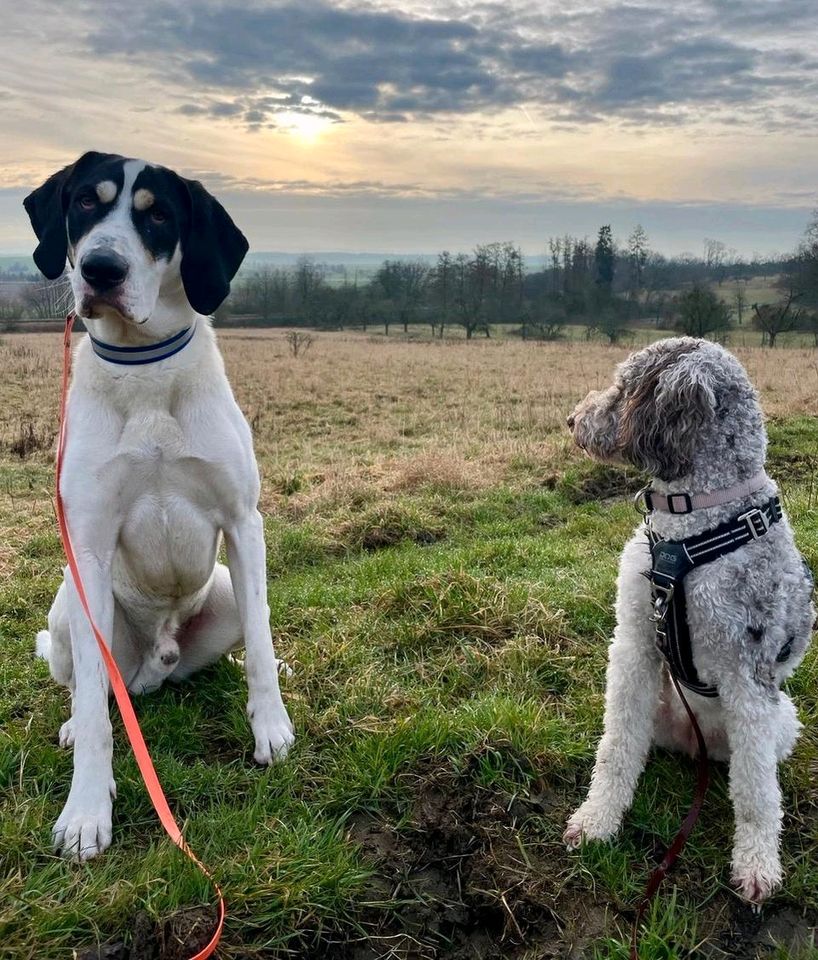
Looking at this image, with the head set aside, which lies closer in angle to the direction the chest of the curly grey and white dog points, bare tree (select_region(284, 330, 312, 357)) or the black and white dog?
the black and white dog

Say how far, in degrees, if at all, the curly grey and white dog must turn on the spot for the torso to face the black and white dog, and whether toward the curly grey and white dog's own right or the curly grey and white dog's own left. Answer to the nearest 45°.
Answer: approximately 45° to the curly grey and white dog's own right

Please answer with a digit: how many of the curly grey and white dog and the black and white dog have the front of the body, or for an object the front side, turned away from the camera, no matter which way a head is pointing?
0

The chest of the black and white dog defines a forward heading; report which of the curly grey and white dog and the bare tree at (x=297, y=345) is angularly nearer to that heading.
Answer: the curly grey and white dog

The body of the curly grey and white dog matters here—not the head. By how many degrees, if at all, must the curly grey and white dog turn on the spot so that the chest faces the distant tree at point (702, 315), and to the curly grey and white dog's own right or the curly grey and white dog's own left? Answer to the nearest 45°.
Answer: approximately 135° to the curly grey and white dog's own right

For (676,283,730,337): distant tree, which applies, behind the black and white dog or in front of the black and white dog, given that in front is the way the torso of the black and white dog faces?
behind

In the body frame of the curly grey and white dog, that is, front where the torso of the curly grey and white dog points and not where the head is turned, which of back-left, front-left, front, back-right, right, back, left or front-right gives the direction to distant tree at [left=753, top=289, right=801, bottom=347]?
back-right

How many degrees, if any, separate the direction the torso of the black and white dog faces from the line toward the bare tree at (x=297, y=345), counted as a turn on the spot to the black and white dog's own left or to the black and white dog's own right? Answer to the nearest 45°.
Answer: approximately 180°

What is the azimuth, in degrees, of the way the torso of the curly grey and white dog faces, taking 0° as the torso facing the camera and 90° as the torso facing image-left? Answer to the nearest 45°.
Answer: approximately 45°

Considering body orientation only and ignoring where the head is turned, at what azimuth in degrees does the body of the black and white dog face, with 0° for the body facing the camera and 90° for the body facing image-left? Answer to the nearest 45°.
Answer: approximately 0°

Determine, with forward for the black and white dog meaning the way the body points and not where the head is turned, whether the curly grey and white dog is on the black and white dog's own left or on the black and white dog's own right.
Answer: on the black and white dog's own left

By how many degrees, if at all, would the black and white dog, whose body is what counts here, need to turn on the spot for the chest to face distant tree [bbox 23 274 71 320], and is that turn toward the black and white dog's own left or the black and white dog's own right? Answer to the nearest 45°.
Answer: approximately 135° to the black and white dog's own right
